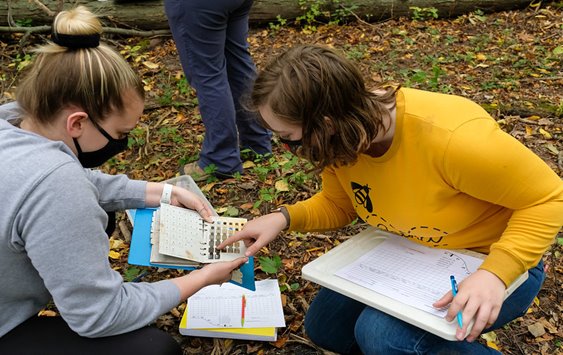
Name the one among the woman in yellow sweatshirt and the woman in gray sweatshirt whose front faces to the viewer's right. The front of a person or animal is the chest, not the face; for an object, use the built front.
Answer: the woman in gray sweatshirt

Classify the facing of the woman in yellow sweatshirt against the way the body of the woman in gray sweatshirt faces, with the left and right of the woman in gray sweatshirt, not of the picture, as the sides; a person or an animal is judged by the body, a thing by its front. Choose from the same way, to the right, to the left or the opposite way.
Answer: the opposite way

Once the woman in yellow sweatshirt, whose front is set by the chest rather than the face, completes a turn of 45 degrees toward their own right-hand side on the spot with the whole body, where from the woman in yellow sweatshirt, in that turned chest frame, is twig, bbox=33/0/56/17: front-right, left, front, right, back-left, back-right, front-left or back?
front-right

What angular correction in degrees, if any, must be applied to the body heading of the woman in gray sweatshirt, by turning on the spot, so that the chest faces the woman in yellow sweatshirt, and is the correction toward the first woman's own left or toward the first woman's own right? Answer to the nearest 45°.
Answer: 0° — they already face them

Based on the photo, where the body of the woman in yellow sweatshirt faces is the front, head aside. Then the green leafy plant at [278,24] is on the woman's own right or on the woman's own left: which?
on the woman's own right

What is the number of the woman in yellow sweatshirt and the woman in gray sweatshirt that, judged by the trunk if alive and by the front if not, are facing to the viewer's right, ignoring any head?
1

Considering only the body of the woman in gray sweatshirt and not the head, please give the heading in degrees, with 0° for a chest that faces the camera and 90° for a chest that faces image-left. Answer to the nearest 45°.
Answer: approximately 270°

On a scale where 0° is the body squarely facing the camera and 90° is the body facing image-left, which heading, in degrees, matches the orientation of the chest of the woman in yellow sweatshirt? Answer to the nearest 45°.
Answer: approximately 45°

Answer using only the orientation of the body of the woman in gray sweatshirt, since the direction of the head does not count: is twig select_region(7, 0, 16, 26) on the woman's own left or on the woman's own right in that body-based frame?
on the woman's own left

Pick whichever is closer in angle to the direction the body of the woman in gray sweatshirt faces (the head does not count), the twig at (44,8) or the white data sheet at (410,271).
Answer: the white data sheet

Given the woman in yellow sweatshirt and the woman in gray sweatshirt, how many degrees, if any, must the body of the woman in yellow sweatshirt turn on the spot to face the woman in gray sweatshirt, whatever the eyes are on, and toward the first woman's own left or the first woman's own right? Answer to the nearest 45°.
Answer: approximately 45° to the first woman's own right

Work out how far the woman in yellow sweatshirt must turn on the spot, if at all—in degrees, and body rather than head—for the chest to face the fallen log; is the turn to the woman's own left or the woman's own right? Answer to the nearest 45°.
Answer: approximately 135° to the woman's own right

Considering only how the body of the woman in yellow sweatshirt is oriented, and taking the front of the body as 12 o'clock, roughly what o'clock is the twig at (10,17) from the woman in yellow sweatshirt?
The twig is roughly at 3 o'clock from the woman in yellow sweatshirt.
